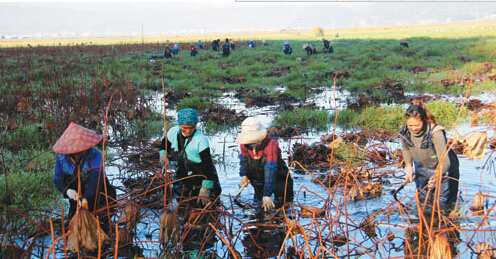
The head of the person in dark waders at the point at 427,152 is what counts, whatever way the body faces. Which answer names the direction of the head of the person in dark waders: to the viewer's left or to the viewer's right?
to the viewer's left

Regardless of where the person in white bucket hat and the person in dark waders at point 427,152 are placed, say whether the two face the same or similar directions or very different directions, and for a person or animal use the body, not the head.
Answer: same or similar directions

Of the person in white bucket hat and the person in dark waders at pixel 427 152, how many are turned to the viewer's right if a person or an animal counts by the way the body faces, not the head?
0

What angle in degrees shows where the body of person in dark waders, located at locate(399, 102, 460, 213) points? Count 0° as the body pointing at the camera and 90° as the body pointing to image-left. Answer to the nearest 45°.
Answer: approximately 45°

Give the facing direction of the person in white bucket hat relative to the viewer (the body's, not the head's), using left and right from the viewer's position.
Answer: facing the viewer and to the left of the viewer

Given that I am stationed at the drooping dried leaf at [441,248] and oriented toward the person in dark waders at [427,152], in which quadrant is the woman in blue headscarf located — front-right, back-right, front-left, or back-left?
front-left

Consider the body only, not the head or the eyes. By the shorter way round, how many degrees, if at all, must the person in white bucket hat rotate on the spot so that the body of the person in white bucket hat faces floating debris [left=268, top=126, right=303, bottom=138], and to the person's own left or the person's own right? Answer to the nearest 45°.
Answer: approximately 135° to the person's own right

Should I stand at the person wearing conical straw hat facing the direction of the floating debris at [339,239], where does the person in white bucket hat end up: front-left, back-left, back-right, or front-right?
front-left

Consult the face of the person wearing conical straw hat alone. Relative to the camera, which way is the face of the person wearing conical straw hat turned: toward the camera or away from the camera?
toward the camera

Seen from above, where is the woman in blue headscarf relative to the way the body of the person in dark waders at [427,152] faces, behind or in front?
in front

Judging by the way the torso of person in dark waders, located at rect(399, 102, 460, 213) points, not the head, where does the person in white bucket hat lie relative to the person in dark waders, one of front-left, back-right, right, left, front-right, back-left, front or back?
front-right

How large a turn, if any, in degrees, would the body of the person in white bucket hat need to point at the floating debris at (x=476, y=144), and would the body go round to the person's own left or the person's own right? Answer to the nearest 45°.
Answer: approximately 90° to the person's own left

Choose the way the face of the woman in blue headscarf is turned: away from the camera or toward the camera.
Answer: toward the camera

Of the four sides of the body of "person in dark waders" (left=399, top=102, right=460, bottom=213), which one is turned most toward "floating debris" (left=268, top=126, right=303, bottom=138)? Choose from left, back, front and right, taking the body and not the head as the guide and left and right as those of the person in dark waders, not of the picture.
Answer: right
